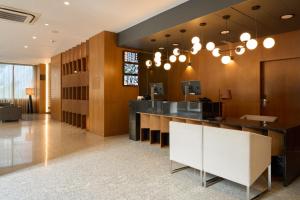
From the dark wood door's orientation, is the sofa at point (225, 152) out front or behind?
out front

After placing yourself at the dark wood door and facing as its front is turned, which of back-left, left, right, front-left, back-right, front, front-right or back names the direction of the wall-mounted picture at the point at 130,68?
front-right

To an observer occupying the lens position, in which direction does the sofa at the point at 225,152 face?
facing away from the viewer and to the right of the viewer

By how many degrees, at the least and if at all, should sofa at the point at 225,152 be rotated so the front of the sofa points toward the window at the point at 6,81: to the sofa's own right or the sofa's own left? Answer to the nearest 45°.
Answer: approximately 90° to the sofa's own left

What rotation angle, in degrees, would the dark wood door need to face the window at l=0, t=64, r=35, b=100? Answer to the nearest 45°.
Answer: approximately 45° to its right

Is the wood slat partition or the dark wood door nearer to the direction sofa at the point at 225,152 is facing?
the dark wood door

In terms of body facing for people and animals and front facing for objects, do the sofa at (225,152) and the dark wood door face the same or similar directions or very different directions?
very different directions

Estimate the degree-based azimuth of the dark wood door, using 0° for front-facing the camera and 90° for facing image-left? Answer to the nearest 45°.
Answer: approximately 45°
